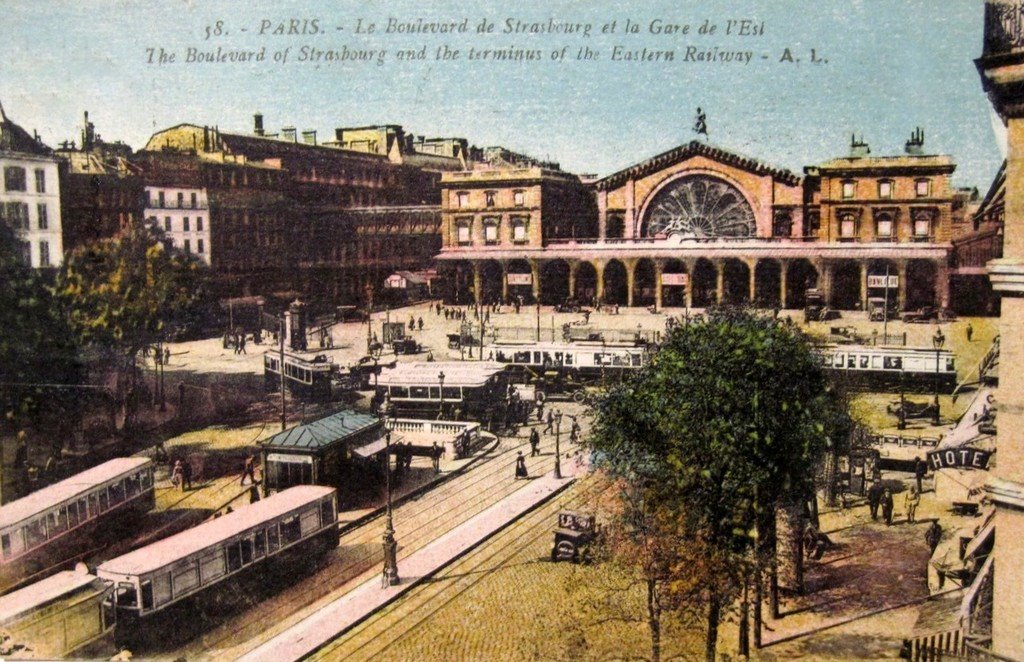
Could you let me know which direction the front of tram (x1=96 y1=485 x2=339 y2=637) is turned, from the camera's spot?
facing the viewer and to the left of the viewer

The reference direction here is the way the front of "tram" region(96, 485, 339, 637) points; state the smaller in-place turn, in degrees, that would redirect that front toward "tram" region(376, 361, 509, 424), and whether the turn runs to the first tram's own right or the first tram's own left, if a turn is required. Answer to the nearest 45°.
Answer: approximately 135° to the first tram's own left

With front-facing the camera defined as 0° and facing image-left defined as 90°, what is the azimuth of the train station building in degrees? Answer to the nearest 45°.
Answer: approximately 0°

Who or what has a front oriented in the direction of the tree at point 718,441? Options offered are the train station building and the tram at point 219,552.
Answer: the train station building

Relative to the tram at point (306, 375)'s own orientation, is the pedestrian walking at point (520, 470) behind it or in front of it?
in front

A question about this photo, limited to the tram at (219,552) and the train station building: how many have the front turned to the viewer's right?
0
